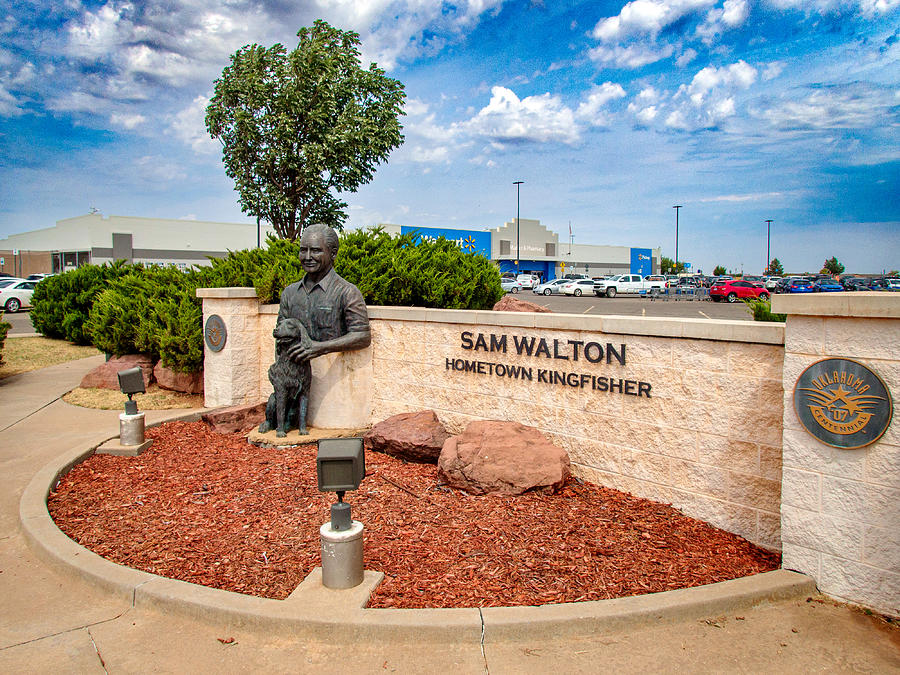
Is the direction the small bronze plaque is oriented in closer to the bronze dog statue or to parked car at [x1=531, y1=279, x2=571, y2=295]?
the bronze dog statue

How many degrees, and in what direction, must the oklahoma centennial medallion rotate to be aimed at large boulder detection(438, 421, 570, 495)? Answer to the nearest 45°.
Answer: approximately 90° to its right

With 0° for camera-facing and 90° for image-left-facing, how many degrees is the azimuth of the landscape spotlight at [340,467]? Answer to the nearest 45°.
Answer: approximately 180°

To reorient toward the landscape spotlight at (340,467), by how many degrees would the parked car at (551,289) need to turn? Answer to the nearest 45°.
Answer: approximately 45° to its left

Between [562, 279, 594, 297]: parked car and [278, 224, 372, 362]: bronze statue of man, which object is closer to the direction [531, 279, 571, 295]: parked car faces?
the bronze statue of man

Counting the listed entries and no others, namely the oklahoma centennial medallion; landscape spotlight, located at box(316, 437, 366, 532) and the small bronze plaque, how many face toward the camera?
2

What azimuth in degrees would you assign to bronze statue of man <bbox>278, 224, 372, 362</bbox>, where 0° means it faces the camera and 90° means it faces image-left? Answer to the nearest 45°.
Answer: approximately 45°

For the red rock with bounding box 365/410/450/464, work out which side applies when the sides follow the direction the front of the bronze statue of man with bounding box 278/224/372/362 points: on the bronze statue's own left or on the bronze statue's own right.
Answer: on the bronze statue's own left

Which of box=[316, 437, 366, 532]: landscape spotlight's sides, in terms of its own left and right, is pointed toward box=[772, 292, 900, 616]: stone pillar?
right

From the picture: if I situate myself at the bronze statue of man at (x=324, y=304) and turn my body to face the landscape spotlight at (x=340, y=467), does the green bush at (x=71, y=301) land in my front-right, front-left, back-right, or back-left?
back-right

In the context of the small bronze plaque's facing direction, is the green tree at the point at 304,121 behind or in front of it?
behind

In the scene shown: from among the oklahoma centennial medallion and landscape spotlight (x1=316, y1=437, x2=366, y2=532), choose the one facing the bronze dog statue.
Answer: the landscape spotlight

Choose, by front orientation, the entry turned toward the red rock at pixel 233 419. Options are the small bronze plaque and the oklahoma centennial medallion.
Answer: the small bronze plaque
